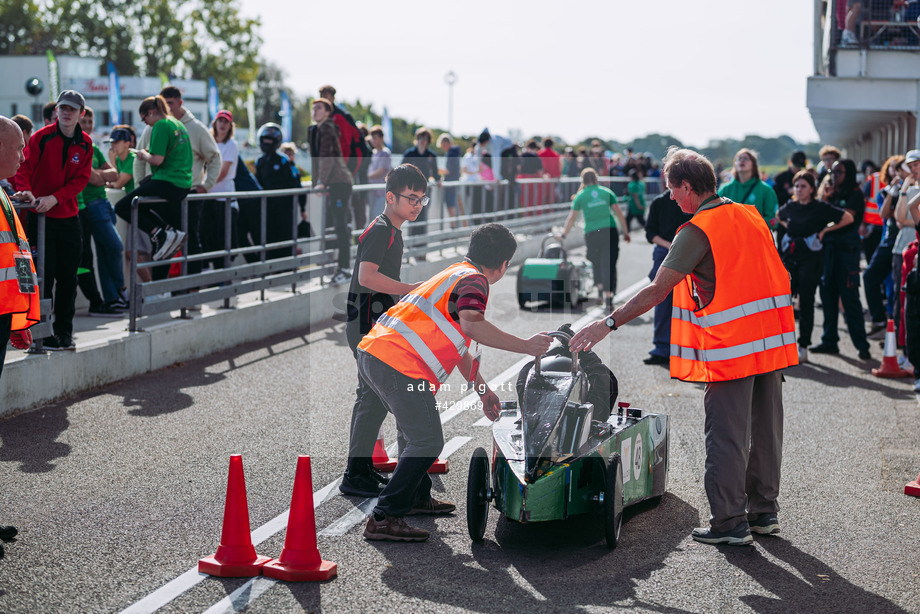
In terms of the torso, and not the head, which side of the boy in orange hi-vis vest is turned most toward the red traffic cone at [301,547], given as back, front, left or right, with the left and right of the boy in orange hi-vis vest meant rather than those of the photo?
back

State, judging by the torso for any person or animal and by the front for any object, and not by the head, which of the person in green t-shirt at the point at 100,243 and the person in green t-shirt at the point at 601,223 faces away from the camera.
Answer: the person in green t-shirt at the point at 601,223

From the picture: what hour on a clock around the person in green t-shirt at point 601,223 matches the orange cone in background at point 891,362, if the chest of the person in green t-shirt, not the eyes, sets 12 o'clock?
The orange cone in background is roughly at 5 o'clock from the person in green t-shirt.

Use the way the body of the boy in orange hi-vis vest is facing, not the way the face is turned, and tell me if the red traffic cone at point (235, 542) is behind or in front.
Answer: behind

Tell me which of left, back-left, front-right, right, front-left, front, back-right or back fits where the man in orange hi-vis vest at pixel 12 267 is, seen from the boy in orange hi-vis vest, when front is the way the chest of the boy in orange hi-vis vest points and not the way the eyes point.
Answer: back-left

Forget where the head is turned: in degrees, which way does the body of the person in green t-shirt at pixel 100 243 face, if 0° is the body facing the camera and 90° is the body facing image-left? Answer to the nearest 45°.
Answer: approximately 315°

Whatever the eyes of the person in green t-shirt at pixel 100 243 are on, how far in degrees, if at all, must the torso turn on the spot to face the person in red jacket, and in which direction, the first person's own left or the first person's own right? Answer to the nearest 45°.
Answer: approximately 45° to the first person's own right

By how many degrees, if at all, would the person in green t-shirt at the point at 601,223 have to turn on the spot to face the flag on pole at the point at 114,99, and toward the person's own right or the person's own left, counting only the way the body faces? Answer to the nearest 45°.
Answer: approximately 45° to the person's own left

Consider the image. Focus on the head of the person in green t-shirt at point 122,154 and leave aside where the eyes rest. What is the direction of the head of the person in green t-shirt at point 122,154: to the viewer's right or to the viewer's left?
to the viewer's left

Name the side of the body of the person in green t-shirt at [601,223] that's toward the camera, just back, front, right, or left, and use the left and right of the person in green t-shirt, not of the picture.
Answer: back

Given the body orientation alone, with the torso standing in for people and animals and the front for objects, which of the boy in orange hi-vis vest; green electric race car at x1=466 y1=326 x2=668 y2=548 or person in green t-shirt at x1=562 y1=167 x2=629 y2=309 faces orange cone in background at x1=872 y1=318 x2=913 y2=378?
the boy in orange hi-vis vest

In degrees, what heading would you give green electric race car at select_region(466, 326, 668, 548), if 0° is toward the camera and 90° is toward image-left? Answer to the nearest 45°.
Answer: approximately 45°

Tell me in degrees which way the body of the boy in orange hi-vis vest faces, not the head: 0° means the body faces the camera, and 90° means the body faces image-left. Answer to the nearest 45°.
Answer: approximately 225°
